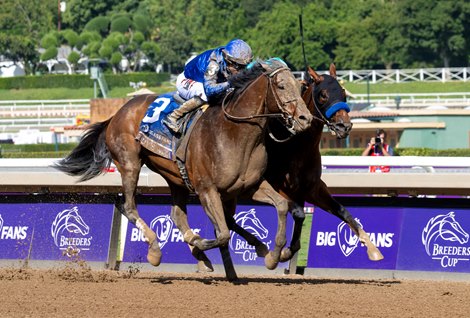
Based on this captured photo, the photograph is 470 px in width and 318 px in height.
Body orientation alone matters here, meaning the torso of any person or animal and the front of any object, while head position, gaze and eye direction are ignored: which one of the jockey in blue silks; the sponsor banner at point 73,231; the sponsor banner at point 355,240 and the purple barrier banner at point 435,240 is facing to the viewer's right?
the jockey in blue silks

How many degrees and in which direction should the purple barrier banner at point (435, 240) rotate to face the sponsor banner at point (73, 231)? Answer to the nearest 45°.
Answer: approximately 90° to its right

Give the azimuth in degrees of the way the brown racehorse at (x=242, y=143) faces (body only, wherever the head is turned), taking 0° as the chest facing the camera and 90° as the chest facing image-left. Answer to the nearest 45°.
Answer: approximately 315°

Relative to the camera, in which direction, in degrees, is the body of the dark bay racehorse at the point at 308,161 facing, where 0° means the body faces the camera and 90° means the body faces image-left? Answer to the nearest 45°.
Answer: approximately 315°

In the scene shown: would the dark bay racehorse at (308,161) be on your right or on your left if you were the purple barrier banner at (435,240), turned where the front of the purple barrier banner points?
on your right

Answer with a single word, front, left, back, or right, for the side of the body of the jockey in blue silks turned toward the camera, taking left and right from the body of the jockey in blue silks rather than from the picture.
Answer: right

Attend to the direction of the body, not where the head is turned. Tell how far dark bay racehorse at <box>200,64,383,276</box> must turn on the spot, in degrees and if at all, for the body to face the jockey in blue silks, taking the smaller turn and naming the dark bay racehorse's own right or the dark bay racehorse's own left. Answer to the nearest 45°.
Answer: approximately 135° to the dark bay racehorse's own right

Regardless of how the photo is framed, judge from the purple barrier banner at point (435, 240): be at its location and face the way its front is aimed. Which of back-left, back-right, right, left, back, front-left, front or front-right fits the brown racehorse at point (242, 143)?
front-right

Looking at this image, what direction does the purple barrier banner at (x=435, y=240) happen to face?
toward the camera
